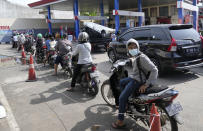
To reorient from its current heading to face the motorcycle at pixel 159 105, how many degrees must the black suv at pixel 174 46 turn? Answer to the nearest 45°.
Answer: approximately 135° to its left

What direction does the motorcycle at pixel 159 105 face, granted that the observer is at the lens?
facing away from the viewer and to the left of the viewer

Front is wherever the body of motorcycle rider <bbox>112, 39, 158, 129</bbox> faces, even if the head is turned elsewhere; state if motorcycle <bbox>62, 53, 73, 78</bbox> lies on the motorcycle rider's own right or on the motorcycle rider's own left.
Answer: on the motorcycle rider's own right

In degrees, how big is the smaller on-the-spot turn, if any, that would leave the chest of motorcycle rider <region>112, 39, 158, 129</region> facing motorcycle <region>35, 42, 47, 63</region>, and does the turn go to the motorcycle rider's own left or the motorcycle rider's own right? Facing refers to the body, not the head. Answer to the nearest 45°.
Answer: approximately 90° to the motorcycle rider's own right

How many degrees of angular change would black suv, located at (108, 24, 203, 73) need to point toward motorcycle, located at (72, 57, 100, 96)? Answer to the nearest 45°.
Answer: approximately 90° to its left

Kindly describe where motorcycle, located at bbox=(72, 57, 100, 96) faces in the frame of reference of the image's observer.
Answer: facing away from the viewer and to the left of the viewer

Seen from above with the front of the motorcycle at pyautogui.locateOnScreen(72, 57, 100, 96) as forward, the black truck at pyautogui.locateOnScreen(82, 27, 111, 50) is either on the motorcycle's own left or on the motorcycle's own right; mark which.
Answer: on the motorcycle's own right

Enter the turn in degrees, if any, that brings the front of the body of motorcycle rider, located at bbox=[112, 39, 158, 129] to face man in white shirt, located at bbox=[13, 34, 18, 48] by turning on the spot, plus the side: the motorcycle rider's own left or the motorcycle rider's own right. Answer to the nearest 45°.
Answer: approximately 90° to the motorcycle rider's own right

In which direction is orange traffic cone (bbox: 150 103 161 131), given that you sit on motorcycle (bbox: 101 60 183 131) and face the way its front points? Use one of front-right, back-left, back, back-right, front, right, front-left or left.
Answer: back-left

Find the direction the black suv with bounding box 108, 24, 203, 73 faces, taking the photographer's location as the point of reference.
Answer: facing away from the viewer and to the left of the viewer

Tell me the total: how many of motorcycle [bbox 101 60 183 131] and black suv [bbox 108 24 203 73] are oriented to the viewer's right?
0
